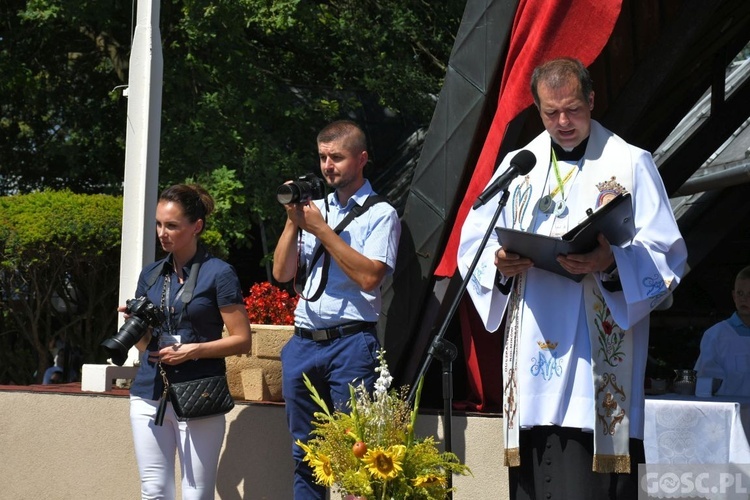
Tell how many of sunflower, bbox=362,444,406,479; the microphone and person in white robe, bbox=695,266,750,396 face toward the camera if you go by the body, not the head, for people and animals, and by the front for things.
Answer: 2

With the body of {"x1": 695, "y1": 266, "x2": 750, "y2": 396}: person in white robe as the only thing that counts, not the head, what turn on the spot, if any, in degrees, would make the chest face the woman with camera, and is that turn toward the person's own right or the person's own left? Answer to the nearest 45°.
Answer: approximately 45° to the person's own right

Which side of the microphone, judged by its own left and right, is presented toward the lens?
right

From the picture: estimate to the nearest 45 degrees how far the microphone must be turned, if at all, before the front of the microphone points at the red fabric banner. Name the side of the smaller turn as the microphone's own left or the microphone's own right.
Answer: approximately 90° to the microphone's own left

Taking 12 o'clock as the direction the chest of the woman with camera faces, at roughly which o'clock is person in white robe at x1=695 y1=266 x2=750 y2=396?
The person in white robe is roughly at 7 o'clock from the woman with camera.

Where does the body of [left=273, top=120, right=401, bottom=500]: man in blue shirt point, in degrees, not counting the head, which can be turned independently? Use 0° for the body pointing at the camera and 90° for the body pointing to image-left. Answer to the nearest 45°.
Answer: approximately 45°

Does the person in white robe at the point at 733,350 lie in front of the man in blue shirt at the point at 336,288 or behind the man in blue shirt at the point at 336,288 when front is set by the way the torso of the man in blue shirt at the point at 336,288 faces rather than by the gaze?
behind

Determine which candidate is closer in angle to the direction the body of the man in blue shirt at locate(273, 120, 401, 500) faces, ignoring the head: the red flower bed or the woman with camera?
the woman with camera

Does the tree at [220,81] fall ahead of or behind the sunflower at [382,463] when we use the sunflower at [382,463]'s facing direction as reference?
behind

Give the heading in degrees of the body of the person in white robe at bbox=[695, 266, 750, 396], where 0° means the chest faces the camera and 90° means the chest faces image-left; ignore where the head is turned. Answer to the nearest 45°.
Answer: approximately 0°

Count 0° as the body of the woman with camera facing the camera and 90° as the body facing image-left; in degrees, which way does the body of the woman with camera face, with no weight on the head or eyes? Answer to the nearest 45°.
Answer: approximately 45°
